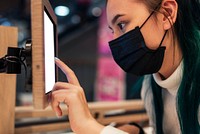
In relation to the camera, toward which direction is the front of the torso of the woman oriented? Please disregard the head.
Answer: to the viewer's left

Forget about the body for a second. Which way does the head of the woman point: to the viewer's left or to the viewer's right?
to the viewer's left

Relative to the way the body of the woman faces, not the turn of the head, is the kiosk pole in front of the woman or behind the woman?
in front
